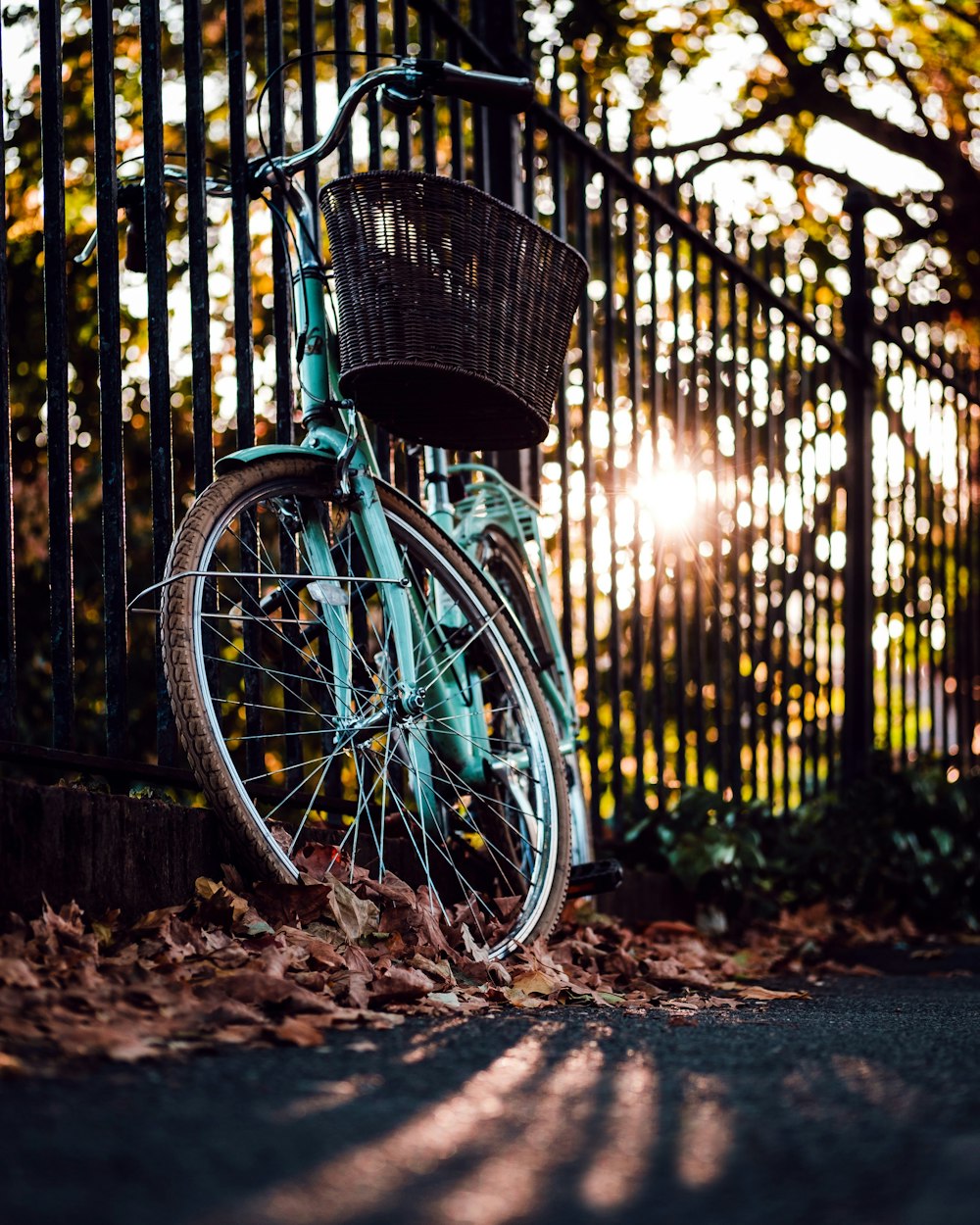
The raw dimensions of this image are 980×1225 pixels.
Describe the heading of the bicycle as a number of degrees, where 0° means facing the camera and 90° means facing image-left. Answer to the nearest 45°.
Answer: approximately 45°

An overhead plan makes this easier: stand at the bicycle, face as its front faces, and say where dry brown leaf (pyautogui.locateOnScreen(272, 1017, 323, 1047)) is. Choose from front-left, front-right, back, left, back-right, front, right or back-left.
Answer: front-left

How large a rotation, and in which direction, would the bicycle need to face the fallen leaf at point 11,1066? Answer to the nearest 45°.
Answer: approximately 45° to its left

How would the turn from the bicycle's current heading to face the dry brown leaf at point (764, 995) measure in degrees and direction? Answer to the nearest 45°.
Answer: approximately 135° to its left

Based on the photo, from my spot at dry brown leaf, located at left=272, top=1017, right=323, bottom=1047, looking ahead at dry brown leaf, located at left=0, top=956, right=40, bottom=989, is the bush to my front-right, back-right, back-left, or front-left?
back-right

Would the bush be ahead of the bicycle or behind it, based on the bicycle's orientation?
behind
